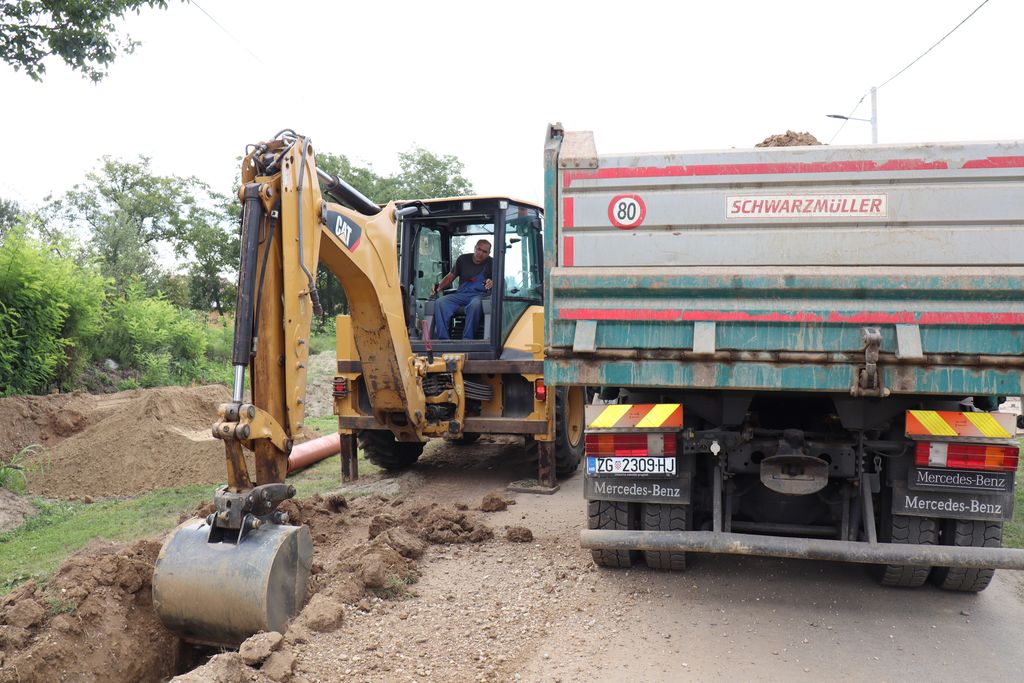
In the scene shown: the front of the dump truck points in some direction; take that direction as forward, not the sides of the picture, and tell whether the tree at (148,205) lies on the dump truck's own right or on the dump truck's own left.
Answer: on the dump truck's own left

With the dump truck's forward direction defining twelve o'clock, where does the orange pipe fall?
The orange pipe is roughly at 10 o'clock from the dump truck.

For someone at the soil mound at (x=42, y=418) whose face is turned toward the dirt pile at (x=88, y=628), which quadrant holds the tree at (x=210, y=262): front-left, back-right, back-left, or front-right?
back-left

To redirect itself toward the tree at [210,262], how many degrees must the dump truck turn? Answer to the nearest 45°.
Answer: approximately 45° to its left

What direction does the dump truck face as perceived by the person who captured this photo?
facing away from the viewer

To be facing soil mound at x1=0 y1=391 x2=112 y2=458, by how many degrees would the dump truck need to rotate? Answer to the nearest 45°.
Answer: approximately 90° to its left

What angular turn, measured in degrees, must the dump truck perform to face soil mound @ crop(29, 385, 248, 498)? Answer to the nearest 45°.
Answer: approximately 90° to its left

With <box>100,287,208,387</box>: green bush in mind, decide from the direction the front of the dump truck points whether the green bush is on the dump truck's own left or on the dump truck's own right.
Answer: on the dump truck's own left

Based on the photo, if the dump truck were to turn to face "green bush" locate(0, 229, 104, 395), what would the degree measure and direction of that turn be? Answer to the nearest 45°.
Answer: approximately 90° to its left

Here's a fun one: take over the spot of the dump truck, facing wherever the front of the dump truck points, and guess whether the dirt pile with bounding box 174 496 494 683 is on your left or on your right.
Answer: on your left
